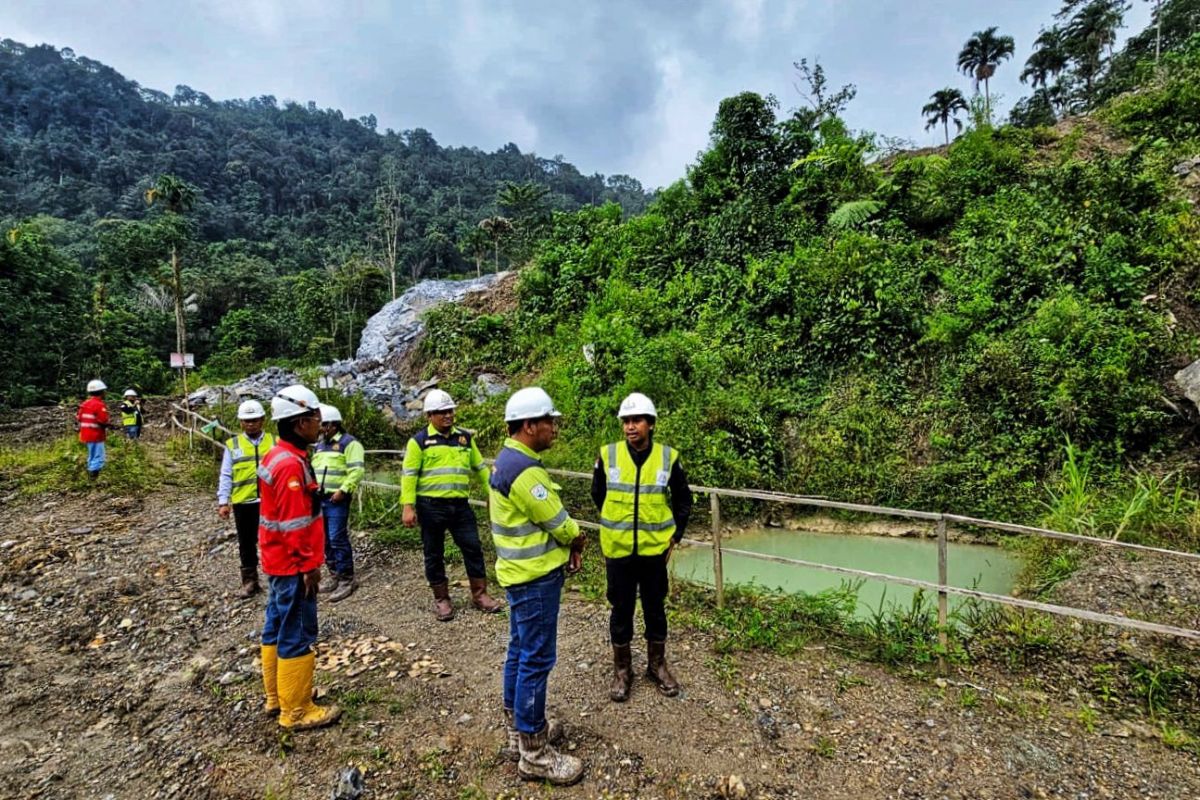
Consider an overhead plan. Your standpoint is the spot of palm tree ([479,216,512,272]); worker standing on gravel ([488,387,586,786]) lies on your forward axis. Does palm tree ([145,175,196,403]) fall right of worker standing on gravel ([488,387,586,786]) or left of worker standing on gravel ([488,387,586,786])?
right

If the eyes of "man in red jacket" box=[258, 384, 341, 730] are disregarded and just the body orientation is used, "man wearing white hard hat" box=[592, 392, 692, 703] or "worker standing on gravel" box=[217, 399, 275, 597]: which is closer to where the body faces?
the man wearing white hard hat

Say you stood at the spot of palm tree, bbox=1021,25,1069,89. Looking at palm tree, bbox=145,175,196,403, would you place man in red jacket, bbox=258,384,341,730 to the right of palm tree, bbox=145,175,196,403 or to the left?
left

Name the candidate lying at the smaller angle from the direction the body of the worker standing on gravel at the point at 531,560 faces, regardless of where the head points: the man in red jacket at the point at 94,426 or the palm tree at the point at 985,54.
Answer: the palm tree

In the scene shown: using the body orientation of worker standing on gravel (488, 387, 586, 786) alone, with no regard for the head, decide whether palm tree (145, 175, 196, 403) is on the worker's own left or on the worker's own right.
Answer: on the worker's own left

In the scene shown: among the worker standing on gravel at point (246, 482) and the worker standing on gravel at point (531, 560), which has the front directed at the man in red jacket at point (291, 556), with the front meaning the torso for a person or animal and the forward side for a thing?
the worker standing on gravel at point (246, 482)

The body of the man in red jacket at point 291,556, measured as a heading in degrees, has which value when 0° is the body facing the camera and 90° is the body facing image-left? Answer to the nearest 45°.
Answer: approximately 270°

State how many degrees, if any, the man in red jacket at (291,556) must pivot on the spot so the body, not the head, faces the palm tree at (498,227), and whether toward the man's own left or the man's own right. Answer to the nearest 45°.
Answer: approximately 90° to the man's own left

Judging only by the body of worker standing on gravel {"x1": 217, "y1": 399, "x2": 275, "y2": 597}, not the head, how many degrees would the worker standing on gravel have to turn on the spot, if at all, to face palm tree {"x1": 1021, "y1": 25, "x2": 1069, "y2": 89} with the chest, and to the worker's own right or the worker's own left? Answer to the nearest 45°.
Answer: approximately 90° to the worker's own left

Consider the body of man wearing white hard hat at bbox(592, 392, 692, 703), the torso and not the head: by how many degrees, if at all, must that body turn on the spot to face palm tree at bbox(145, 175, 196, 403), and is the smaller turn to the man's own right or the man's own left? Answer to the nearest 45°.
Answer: approximately 135° to the man's own right

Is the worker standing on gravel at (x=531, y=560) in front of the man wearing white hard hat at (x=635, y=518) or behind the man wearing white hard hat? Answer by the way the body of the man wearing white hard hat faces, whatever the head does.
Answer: in front

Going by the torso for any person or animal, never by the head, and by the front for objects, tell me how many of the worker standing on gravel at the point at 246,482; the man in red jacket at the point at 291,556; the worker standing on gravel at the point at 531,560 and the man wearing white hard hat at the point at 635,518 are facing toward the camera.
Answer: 2

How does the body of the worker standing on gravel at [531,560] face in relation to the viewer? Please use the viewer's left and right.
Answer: facing to the right of the viewer

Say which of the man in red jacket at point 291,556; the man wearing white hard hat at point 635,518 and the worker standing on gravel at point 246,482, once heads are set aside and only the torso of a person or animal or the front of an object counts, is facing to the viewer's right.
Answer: the man in red jacket
